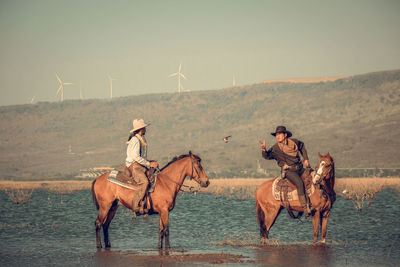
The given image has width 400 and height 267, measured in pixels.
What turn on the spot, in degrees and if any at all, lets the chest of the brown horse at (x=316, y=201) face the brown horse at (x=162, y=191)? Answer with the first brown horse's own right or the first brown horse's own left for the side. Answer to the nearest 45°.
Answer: approximately 135° to the first brown horse's own right

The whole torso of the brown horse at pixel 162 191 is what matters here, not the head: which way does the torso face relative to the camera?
to the viewer's right

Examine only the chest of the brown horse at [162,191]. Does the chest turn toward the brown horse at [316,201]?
yes
